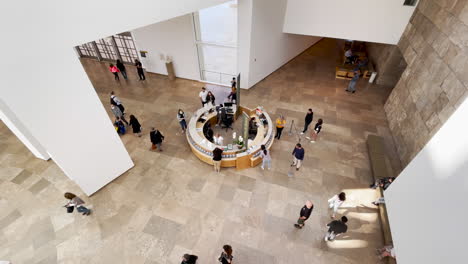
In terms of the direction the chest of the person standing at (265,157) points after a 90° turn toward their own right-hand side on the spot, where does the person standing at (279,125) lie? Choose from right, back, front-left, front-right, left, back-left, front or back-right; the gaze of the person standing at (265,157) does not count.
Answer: front-left

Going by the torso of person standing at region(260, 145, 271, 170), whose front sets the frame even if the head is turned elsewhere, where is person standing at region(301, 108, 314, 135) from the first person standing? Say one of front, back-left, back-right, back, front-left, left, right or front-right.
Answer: right

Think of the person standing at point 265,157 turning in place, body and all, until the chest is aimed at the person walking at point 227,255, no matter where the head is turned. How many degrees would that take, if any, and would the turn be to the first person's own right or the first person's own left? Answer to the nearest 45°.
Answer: approximately 135° to the first person's own left

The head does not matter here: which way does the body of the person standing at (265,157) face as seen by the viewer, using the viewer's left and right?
facing away from the viewer and to the left of the viewer

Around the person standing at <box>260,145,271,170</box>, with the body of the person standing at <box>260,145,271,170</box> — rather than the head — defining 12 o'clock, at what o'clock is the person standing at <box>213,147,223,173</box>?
the person standing at <box>213,147,223,173</box> is roughly at 10 o'clock from the person standing at <box>260,145,271,170</box>.

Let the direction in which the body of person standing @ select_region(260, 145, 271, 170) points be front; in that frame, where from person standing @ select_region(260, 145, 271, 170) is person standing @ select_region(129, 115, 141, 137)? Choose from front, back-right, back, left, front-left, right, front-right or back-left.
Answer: front-left

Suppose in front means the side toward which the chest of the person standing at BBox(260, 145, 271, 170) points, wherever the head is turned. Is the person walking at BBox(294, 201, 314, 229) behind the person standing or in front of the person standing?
behind

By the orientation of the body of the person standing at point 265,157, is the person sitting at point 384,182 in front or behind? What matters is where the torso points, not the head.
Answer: behind

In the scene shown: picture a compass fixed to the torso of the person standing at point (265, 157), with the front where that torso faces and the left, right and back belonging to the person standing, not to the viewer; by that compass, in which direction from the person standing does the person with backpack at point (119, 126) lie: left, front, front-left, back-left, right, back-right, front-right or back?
front-left

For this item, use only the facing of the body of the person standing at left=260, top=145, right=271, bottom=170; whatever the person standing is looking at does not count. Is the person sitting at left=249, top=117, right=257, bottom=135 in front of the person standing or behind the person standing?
in front

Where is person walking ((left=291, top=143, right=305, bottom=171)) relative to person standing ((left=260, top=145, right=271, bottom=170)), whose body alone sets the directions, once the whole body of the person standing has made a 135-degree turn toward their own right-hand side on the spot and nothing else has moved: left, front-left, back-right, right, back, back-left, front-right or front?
front

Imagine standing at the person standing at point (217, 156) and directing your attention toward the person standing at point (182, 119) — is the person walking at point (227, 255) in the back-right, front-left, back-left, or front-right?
back-left

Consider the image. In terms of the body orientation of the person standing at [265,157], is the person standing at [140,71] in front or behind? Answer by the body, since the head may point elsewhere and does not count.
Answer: in front

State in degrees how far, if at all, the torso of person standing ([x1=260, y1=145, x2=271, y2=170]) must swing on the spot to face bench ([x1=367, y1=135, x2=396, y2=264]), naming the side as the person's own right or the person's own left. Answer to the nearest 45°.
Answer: approximately 135° to the person's own right
